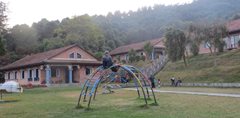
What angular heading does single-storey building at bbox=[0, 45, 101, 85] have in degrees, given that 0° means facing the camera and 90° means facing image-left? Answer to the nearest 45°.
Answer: approximately 315°

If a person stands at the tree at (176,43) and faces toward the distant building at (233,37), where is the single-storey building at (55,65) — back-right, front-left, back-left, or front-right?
back-left
